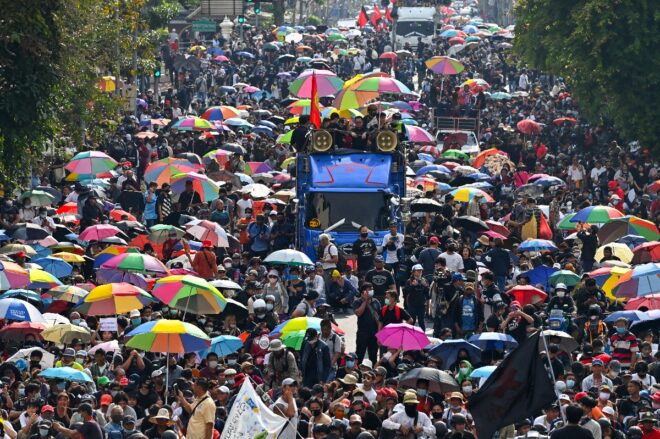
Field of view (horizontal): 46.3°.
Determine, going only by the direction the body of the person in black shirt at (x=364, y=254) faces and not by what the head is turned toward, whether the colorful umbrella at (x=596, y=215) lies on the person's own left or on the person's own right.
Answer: on the person's own left

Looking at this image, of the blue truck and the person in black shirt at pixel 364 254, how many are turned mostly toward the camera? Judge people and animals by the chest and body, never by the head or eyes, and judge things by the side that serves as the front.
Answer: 2

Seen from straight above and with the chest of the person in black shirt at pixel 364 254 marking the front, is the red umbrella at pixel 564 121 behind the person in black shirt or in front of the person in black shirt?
behind

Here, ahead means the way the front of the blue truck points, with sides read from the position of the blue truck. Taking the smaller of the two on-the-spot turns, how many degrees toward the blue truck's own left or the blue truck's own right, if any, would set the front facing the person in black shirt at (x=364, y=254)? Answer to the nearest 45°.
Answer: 0° — it already faces them

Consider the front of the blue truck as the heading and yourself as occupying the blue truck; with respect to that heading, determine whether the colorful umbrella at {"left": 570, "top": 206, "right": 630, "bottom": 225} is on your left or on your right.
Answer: on your left

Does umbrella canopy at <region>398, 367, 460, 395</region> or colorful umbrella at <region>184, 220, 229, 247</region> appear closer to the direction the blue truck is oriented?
the umbrella canopy

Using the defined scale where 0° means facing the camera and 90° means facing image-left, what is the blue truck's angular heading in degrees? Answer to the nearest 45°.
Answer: approximately 0°

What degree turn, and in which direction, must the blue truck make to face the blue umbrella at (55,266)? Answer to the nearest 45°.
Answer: approximately 45° to its right

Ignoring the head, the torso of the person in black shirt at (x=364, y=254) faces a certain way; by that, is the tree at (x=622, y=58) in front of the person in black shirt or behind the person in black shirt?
behind
